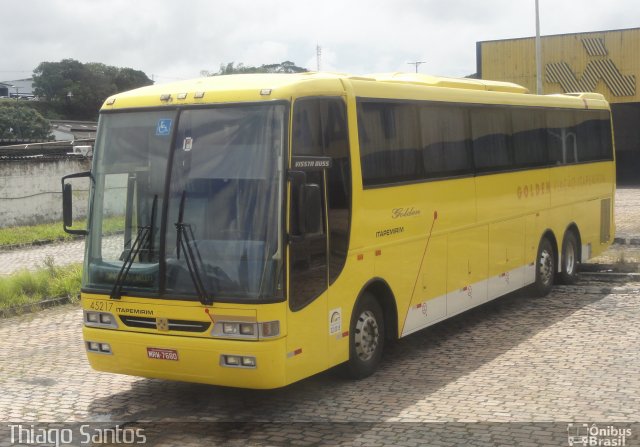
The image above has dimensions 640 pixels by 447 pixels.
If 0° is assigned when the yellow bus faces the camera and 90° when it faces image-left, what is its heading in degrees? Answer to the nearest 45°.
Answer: approximately 45°
